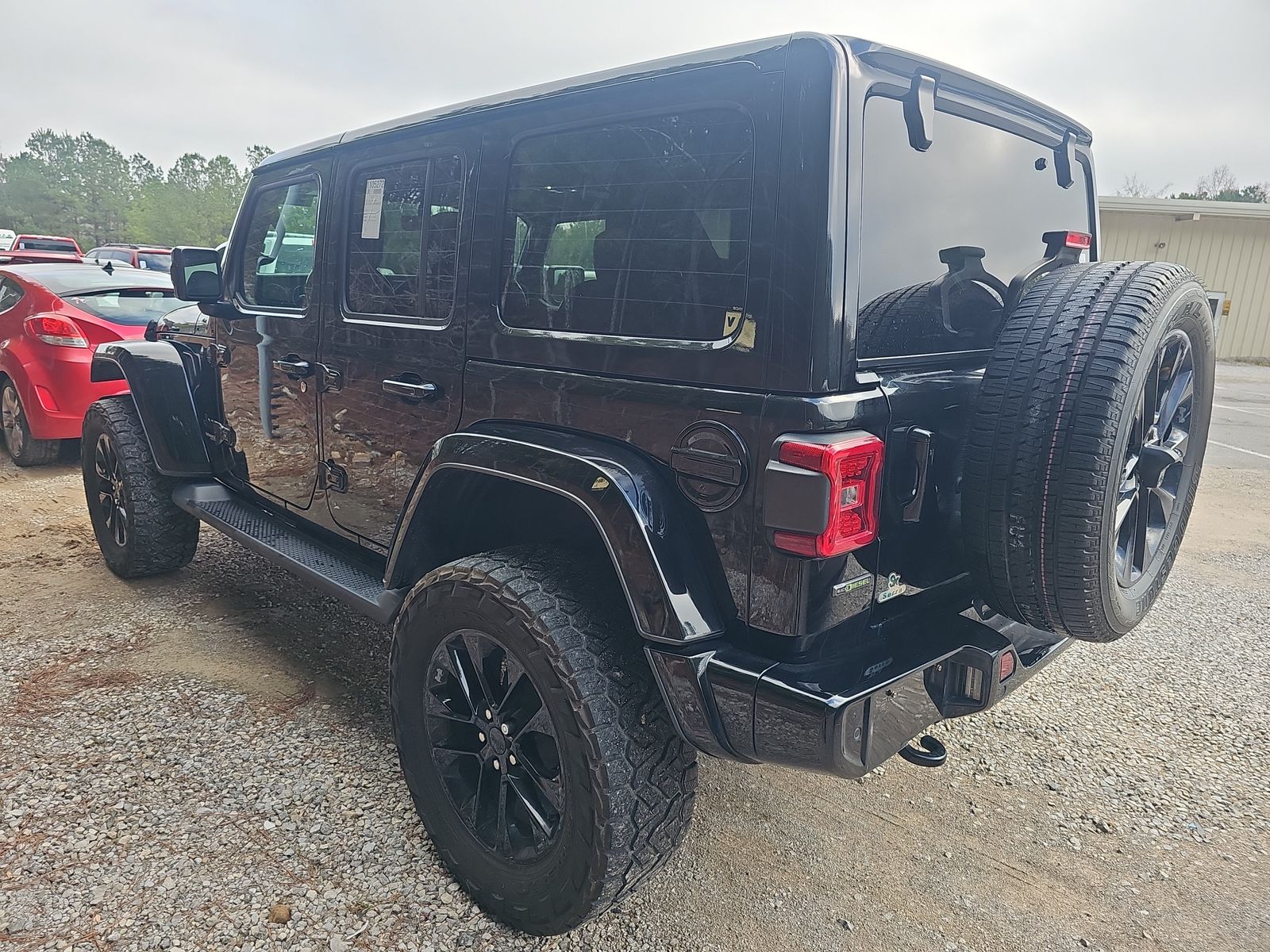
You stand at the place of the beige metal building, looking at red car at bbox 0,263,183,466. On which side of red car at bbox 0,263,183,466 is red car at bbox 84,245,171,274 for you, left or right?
right

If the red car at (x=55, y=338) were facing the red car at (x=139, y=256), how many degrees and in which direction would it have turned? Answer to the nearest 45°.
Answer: approximately 45° to its right

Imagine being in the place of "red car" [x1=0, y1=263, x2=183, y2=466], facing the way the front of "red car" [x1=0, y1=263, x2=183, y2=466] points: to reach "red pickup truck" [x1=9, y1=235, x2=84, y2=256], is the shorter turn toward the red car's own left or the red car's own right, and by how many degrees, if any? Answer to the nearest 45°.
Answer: approximately 45° to the red car's own right

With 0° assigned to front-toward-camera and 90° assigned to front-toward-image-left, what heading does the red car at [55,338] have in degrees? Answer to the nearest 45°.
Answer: approximately 135°

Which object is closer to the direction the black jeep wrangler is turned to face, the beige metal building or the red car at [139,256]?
the red car

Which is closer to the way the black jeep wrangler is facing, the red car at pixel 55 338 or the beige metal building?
the red car

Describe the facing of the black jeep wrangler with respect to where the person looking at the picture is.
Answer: facing away from the viewer and to the left of the viewer

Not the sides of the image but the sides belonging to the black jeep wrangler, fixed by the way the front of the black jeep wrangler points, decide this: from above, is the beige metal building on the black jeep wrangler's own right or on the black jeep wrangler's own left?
on the black jeep wrangler's own right
